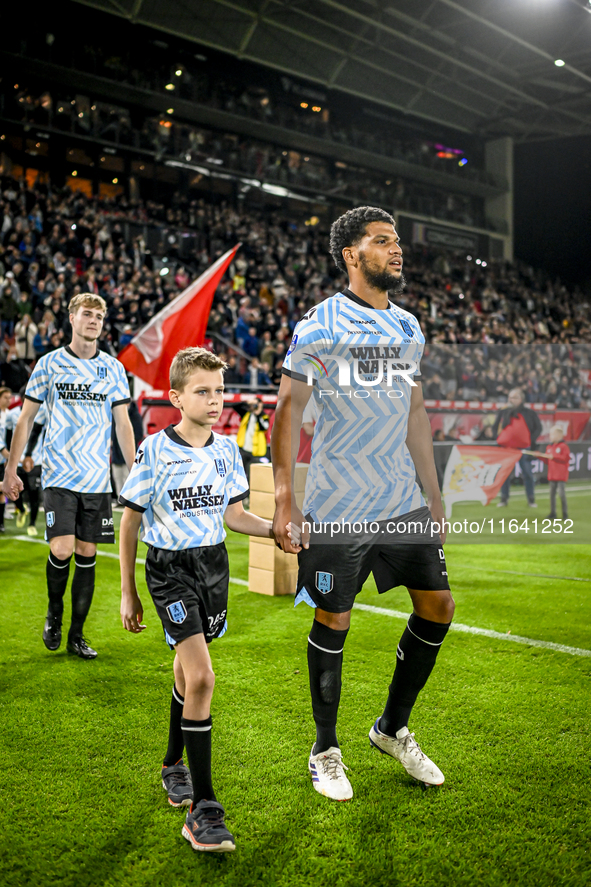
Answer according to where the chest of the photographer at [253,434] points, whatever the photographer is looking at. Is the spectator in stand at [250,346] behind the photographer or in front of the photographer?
behind

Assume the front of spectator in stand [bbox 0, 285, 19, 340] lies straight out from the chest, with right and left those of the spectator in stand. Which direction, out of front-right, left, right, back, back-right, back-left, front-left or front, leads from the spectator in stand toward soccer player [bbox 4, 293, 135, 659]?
front-right

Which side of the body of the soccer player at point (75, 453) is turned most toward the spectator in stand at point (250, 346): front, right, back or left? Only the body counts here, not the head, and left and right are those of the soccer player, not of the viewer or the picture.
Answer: back

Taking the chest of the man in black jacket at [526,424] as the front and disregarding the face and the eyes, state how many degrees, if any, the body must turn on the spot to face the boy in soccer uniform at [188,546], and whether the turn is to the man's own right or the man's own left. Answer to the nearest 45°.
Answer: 0° — they already face them

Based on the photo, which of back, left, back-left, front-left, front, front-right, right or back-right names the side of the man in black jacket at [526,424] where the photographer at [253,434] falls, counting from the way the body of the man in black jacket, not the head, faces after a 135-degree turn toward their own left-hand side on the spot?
back-left

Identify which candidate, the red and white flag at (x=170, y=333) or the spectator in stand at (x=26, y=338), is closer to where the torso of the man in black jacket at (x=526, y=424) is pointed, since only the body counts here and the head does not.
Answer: the red and white flag

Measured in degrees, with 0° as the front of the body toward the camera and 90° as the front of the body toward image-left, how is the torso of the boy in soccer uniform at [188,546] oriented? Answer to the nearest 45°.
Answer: approximately 315°

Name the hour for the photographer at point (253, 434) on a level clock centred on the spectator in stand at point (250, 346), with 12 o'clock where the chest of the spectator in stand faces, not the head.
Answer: The photographer is roughly at 12 o'clock from the spectator in stand.

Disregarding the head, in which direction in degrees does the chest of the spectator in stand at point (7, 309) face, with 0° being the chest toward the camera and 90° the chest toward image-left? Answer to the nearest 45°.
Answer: approximately 315°

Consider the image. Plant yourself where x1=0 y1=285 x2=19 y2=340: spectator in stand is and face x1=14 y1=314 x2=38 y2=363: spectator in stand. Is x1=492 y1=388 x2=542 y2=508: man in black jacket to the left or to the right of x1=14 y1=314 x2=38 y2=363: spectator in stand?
left

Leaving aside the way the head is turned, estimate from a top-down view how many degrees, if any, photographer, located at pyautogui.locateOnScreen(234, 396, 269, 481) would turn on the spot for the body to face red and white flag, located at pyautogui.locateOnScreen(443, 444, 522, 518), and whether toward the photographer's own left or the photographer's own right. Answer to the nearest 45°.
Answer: approximately 45° to the photographer's own left

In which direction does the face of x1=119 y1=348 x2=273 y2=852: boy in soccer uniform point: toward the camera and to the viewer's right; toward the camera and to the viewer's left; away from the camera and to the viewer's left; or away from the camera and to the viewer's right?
toward the camera and to the viewer's right

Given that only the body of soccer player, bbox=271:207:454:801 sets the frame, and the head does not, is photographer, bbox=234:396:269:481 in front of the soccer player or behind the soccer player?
behind

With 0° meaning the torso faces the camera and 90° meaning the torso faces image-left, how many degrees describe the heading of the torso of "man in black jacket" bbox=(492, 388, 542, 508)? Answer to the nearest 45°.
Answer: approximately 0°
